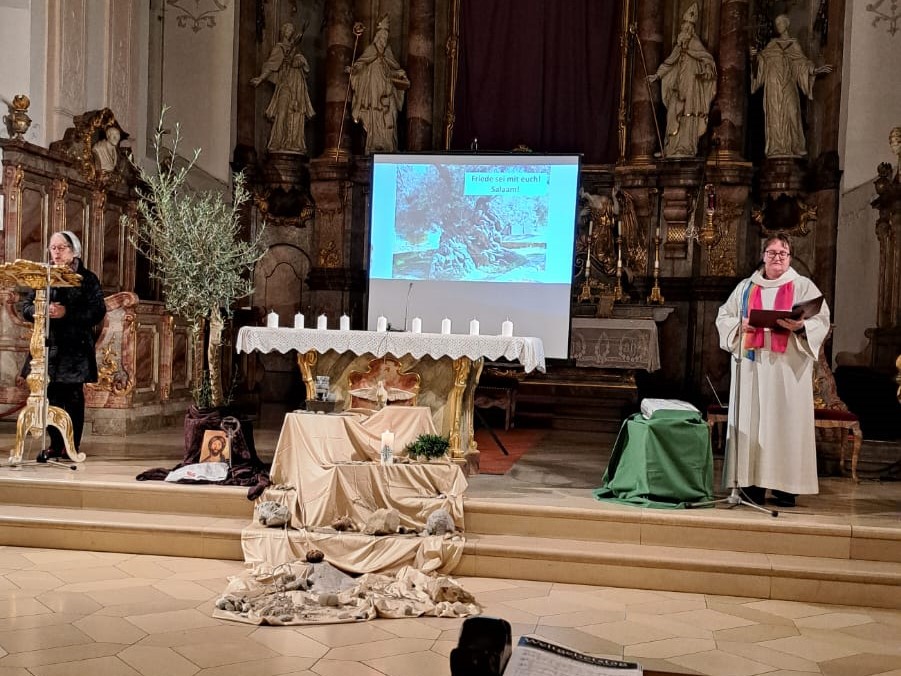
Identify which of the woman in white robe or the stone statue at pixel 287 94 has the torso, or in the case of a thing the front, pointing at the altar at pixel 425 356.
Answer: the stone statue

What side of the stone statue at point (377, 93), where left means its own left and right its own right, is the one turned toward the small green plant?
front

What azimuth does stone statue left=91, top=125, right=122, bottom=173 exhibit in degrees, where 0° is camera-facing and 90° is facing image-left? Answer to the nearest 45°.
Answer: approximately 315°

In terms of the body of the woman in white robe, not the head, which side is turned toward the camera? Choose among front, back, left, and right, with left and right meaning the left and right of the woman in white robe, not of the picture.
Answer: front

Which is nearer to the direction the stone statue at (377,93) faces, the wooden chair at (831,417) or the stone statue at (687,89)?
the wooden chair

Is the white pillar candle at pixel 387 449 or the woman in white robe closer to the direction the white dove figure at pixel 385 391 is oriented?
the white pillar candle

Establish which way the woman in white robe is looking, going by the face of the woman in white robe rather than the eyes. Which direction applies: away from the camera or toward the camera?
toward the camera

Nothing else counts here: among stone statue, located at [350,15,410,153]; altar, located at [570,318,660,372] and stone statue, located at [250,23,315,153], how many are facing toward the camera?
3

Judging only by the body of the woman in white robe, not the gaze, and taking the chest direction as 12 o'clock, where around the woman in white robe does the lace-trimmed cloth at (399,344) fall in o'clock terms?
The lace-trimmed cloth is roughly at 3 o'clock from the woman in white robe.

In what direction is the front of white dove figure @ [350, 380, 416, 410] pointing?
toward the camera

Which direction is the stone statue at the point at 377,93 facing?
toward the camera

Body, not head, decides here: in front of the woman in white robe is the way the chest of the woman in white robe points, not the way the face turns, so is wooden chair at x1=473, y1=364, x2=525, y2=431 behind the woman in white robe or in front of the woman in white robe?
behind

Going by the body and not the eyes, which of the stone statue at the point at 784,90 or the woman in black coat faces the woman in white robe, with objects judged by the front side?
the stone statue

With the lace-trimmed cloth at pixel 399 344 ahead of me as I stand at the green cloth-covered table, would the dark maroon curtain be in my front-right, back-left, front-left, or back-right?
front-right
